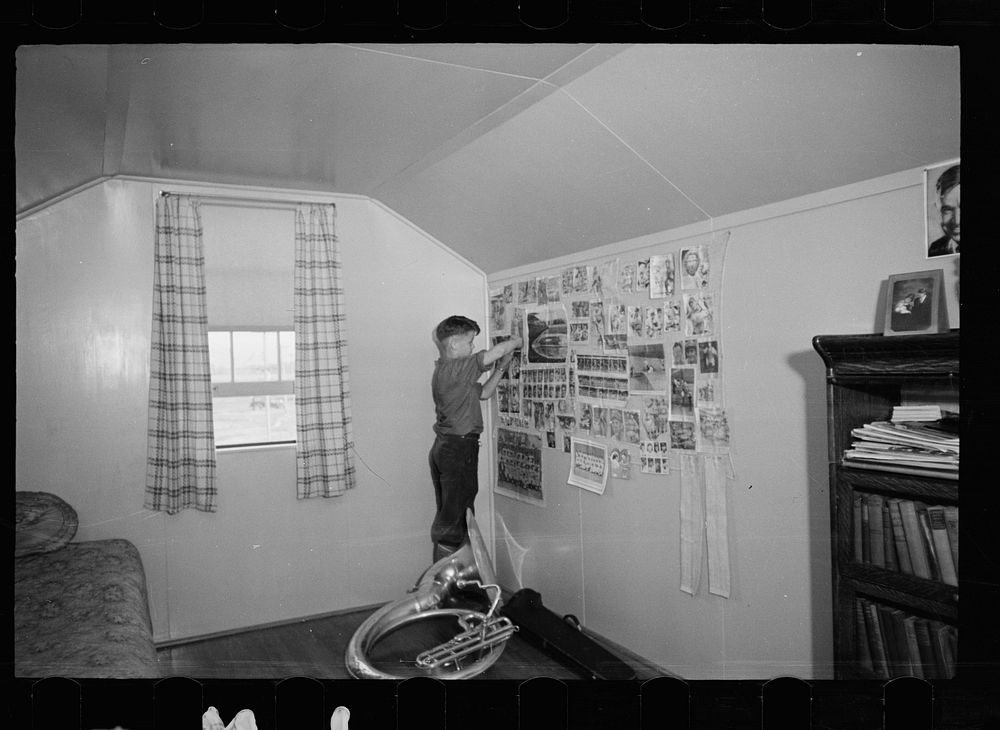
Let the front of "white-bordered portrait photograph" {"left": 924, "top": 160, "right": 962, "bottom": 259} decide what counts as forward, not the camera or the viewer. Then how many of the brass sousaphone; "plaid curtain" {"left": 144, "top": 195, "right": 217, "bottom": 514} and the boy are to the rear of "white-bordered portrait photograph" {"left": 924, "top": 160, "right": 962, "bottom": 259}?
0

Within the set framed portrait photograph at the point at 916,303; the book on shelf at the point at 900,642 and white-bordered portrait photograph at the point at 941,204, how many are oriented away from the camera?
0

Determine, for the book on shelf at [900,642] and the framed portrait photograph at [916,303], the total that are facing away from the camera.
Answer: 0

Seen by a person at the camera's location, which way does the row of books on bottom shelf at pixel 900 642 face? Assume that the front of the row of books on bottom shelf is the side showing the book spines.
facing the viewer and to the left of the viewer

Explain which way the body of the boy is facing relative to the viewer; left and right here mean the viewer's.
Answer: facing away from the viewer and to the right of the viewer

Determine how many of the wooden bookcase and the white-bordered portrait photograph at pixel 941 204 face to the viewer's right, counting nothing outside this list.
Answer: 0

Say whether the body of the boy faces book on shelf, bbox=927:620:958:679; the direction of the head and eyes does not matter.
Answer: no

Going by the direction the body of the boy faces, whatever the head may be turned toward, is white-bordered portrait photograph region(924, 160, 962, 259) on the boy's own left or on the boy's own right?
on the boy's own right

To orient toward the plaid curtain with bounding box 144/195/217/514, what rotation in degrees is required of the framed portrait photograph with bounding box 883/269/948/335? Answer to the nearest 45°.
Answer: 0° — it already faces it

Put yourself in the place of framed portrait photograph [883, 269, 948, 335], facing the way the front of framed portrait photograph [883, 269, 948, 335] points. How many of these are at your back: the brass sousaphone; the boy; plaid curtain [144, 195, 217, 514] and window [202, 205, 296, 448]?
0

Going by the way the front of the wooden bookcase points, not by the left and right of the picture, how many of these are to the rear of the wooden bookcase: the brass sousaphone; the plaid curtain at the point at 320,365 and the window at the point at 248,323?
0

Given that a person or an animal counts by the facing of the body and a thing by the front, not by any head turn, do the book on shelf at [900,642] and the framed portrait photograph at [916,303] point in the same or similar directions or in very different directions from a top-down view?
same or similar directions
